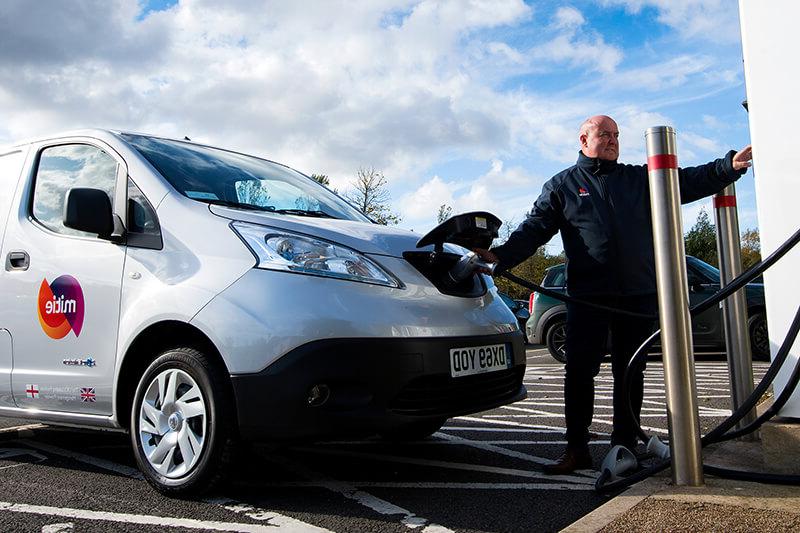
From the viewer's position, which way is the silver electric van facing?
facing the viewer and to the right of the viewer

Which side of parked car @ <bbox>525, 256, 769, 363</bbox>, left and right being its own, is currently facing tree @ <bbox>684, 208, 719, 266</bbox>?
left

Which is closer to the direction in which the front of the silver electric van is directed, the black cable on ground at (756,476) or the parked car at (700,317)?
the black cable on ground

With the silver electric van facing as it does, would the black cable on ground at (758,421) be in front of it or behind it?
in front

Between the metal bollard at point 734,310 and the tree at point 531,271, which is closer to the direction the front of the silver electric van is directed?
the metal bollard

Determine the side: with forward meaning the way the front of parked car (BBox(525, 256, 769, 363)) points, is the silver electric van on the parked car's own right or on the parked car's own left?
on the parked car's own right

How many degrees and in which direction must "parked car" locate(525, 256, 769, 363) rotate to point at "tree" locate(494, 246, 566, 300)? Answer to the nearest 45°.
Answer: approximately 90° to its left

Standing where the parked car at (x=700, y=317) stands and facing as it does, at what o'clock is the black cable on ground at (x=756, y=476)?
The black cable on ground is roughly at 3 o'clock from the parked car.

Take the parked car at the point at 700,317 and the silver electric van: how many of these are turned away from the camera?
0

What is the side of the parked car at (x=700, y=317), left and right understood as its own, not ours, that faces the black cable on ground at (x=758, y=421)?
right

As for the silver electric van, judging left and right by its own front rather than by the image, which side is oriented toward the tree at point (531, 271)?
left
